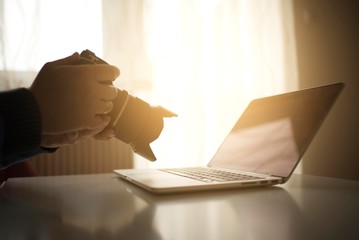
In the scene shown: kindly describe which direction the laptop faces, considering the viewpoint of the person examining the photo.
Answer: facing the viewer and to the left of the viewer

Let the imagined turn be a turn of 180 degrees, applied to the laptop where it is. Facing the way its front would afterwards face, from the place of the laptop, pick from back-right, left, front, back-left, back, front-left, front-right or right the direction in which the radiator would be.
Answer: left
